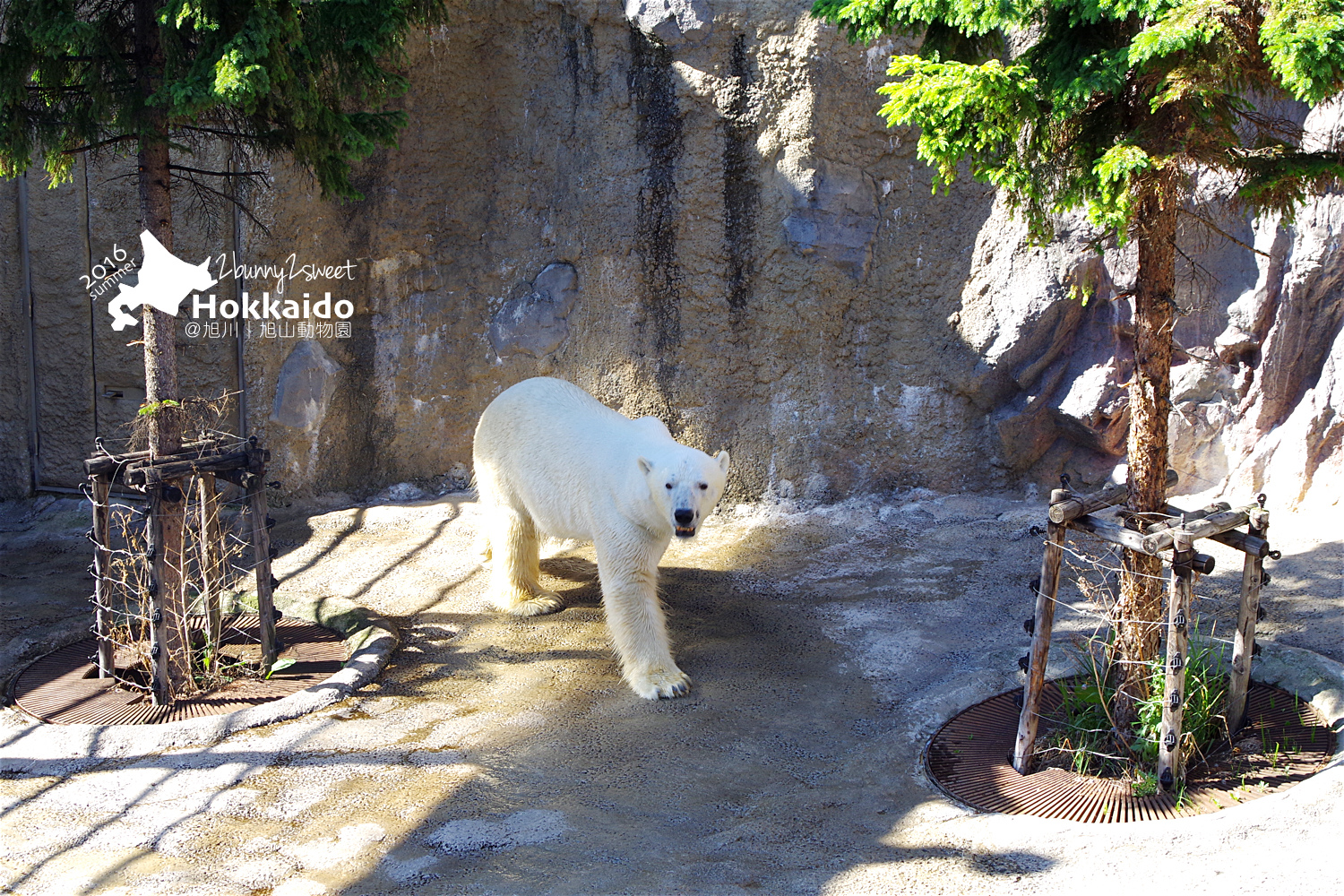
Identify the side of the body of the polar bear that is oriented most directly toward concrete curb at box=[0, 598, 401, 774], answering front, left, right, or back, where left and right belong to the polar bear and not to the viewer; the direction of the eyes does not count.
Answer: right

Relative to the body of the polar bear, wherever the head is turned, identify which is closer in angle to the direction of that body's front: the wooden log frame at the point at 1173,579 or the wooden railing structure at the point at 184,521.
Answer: the wooden log frame

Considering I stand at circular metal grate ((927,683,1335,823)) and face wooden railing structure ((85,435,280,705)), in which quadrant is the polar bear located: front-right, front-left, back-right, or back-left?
front-right

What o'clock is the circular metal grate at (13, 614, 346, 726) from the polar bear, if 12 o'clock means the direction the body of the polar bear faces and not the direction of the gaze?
The circular metal grate is roughly at 4 o'clock from the polar bear.

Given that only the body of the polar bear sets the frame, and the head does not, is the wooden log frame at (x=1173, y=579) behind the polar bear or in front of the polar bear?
in front

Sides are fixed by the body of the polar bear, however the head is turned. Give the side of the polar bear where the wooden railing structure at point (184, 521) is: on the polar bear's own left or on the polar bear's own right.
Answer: on the polar bear's own right

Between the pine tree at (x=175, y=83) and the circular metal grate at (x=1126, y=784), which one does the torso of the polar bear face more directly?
the circular metal grate

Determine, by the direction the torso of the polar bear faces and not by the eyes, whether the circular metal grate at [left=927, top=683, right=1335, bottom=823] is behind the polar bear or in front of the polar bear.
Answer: in front

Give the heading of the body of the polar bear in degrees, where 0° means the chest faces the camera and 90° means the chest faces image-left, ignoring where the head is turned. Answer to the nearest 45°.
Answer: approximately 315°

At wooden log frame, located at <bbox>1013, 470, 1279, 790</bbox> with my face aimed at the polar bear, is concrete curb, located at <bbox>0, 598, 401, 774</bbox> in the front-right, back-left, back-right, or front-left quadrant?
front-left
